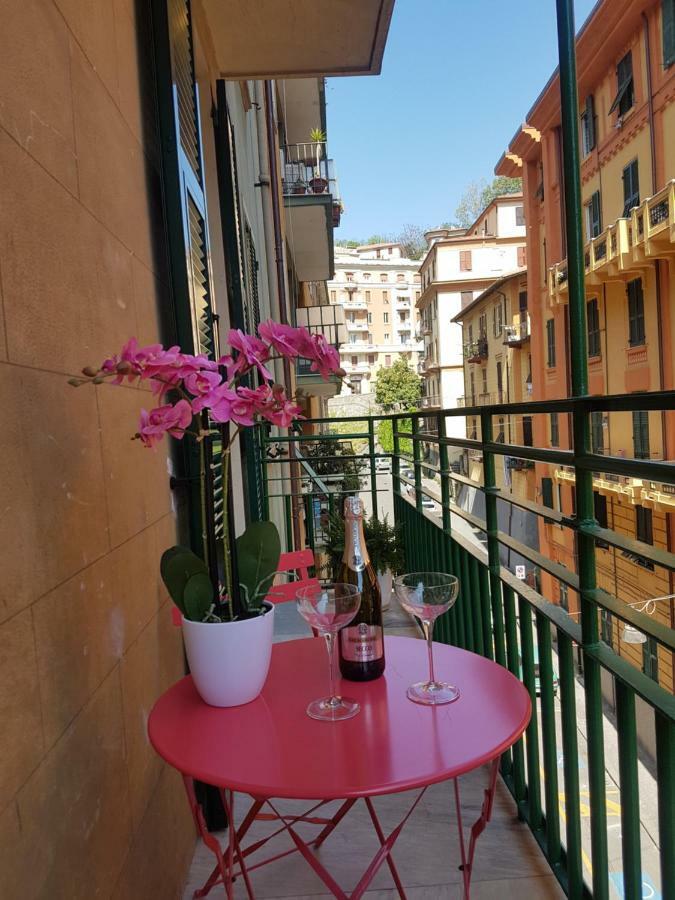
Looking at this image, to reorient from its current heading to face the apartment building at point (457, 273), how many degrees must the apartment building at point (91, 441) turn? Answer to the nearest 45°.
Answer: approximately 45° to its left

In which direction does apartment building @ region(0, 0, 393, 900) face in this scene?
to the viewer's right

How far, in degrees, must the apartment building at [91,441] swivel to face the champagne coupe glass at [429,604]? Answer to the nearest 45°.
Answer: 0° — it already faces it
